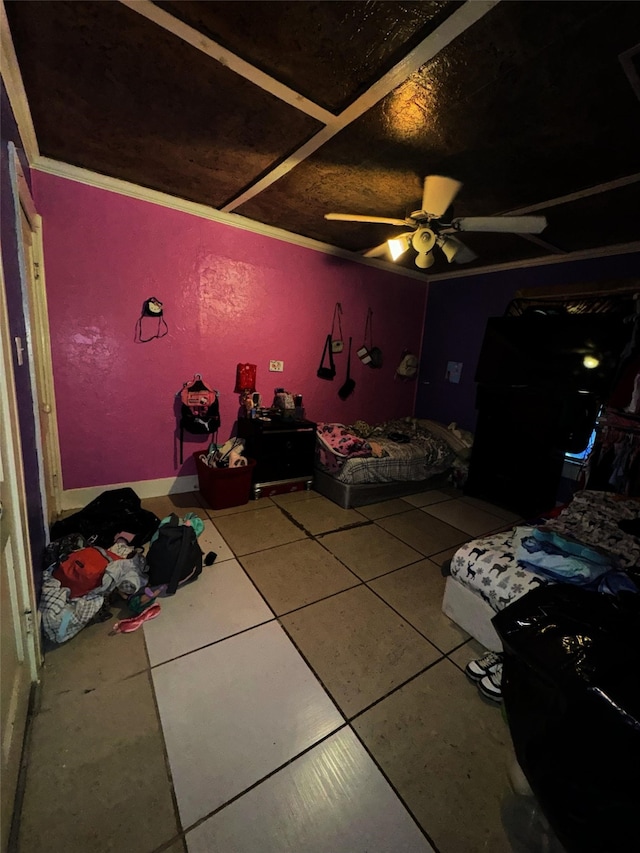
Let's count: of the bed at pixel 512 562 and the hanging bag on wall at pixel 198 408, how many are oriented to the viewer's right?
0

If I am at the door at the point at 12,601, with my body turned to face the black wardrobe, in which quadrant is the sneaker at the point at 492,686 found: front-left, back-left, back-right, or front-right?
front-right

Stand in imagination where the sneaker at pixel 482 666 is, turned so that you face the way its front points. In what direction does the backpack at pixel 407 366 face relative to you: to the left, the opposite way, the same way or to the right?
to the left

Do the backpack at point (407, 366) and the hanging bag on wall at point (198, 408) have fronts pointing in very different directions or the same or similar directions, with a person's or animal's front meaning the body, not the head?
same or similar directions

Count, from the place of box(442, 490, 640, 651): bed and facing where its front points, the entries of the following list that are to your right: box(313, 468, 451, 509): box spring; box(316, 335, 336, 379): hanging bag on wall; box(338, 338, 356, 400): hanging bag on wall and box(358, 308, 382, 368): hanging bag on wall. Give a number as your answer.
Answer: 4

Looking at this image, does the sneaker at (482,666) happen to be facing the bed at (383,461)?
no

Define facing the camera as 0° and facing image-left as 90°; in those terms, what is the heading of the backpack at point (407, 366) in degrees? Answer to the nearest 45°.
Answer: approximately 315°

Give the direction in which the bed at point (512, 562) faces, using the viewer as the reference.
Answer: facing the viewer and to the left of the viewer

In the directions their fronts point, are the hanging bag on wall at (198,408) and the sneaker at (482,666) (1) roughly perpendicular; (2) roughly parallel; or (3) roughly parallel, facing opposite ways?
roughly perpendicular

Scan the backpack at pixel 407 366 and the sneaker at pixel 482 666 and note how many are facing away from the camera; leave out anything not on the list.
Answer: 0

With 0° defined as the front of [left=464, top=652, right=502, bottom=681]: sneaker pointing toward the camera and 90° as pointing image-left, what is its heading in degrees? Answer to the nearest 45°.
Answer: approximately 45°

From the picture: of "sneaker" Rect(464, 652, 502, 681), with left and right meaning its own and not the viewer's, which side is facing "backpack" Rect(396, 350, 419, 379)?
right

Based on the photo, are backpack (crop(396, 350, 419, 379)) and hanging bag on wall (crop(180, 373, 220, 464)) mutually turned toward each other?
no

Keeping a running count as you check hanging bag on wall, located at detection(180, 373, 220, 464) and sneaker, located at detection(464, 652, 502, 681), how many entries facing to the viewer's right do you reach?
0

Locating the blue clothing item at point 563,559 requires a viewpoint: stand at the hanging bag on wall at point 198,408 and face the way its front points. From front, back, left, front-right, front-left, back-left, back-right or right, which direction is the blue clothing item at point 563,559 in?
front-left

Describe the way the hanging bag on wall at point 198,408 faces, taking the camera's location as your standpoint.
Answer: facing the viewer

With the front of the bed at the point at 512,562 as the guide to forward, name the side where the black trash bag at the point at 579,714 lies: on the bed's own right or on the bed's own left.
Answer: on the bed's own left

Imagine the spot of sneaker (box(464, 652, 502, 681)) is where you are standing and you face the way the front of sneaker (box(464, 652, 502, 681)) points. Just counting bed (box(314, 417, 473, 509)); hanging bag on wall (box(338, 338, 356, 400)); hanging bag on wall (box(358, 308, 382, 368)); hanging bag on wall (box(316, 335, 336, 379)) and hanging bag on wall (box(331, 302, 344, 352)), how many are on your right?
5

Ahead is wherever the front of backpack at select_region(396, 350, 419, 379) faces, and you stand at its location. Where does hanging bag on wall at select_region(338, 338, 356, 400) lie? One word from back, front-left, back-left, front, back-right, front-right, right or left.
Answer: right

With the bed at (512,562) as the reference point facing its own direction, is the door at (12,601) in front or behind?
in front
